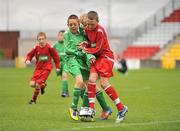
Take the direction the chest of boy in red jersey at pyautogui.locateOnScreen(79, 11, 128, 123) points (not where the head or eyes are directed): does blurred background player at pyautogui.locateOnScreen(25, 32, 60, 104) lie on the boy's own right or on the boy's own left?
on the boy's own right

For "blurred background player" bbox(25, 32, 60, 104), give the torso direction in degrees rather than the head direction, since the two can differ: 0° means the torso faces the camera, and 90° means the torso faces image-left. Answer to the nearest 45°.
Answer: approximately 0°

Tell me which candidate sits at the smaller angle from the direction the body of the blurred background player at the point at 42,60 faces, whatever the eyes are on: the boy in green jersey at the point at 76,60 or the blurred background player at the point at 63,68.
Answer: the boy in green jersey

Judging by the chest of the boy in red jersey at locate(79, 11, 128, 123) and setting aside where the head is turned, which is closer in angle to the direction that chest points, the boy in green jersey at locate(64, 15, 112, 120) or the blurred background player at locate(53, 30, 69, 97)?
the boy in green jersey

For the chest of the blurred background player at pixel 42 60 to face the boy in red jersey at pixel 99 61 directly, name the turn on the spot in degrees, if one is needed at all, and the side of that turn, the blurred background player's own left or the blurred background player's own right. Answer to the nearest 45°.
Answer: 0° — they already face them

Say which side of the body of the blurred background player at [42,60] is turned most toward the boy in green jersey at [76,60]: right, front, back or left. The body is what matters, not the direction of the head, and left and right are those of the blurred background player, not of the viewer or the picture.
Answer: front

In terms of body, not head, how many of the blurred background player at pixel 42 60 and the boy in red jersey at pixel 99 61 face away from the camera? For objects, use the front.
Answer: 0

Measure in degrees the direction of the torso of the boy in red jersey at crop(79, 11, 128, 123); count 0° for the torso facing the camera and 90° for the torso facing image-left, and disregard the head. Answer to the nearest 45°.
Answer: approximately 45°
